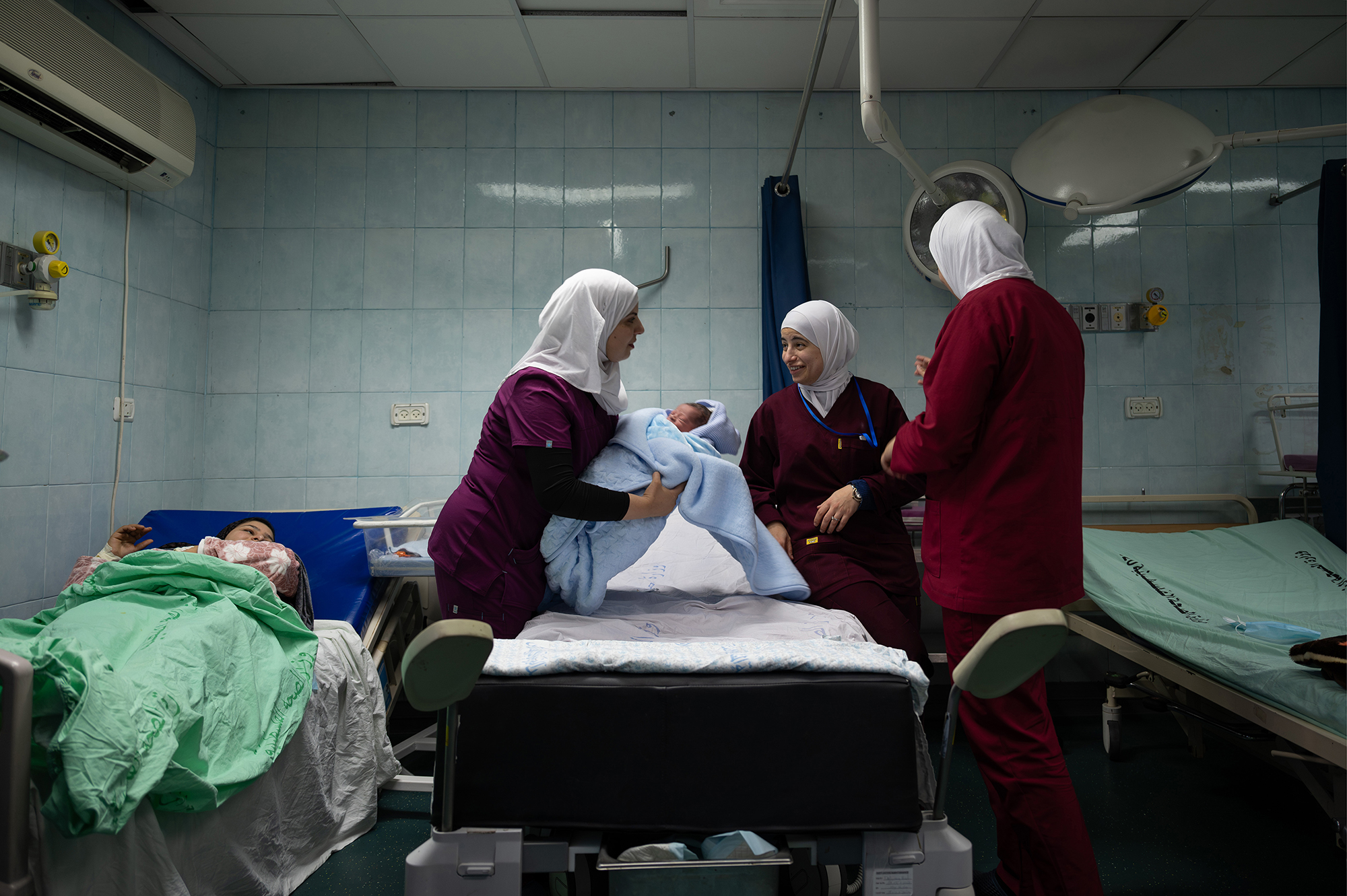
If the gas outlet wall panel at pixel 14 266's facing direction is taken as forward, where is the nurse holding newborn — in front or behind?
in front

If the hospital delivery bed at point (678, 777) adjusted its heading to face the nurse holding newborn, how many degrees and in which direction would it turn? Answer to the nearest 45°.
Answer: approximately 135° to its right

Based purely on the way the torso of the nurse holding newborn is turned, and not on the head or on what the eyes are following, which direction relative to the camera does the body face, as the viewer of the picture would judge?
to the viewer's right

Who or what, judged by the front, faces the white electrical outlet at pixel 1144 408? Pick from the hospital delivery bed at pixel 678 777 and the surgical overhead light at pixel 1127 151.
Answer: the surgical overhead light

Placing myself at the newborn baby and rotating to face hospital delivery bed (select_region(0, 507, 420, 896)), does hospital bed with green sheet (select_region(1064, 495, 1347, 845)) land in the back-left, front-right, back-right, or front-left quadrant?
back-left

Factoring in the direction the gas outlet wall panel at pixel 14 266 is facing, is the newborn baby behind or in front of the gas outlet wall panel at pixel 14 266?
in front

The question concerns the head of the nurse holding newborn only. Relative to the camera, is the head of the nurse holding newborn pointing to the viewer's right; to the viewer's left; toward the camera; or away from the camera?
to the viewer's right

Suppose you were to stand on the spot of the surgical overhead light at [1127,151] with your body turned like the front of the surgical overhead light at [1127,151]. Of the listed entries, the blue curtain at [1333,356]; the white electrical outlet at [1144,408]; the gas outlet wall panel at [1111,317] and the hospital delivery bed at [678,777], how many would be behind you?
1

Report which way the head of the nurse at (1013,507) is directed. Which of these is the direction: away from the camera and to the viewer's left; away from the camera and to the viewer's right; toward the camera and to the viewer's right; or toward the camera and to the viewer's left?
away from the camera and to the viewer's left

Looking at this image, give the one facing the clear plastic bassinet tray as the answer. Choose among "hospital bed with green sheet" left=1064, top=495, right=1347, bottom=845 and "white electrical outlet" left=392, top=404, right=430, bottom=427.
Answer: the white electrical outlet

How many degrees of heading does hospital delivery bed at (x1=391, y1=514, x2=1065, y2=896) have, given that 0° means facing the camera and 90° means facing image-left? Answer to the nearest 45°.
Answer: approximately 0°

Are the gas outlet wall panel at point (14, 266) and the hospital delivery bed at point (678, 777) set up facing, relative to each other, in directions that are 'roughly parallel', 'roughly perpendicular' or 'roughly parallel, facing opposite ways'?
roughly perpendicular

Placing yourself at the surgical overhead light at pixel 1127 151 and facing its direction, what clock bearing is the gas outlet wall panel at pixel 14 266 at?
The gas outlet wall panel is roughly at 8 o'clock from the surgical overhead light.

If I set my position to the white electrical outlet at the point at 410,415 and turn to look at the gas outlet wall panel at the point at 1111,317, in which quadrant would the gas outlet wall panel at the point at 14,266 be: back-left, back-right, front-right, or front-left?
back-right

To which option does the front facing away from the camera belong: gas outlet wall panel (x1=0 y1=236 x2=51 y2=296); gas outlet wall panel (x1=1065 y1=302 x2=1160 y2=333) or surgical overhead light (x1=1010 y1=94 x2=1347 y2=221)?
the surgical overhead light
